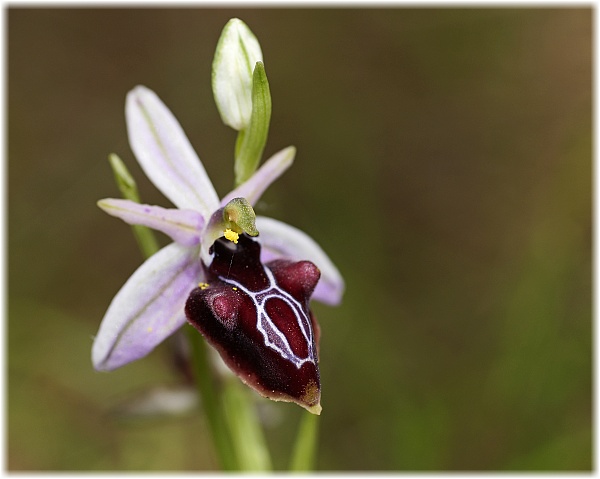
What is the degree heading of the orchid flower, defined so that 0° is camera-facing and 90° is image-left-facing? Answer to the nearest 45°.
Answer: approximately 315°
